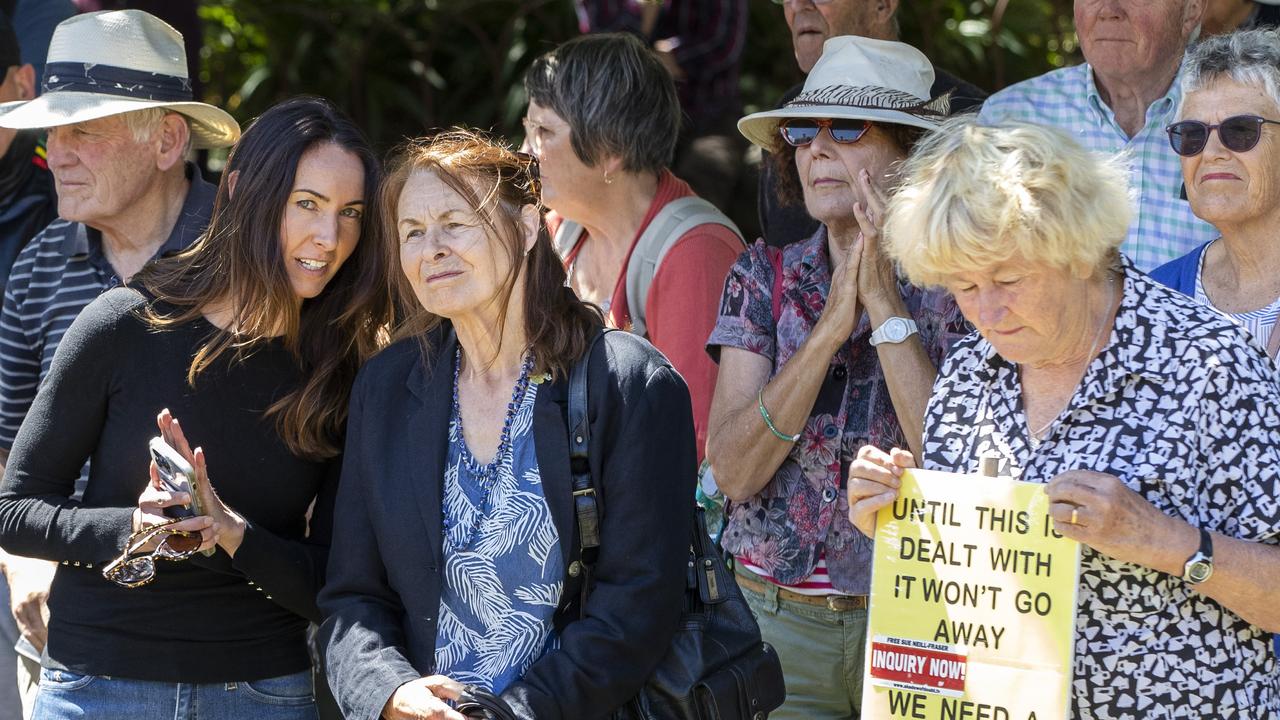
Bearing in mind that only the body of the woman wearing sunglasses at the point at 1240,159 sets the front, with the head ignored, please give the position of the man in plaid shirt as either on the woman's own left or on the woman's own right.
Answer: on the woman's own right

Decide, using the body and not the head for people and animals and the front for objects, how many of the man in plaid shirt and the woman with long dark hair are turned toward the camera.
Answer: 2

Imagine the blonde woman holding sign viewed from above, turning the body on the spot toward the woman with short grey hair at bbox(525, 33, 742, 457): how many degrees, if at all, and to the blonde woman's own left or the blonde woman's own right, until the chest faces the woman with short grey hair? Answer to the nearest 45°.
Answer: approximately 90° to the blonde woman's own right

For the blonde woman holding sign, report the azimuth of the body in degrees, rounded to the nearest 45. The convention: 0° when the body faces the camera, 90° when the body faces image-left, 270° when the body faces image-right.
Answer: approximately 45°

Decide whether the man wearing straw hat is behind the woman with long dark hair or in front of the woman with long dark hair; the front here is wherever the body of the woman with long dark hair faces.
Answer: behind

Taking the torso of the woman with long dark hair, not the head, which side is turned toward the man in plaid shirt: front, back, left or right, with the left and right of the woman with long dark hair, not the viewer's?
left

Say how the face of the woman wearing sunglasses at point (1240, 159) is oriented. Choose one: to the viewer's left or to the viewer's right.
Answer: to the viewer's left

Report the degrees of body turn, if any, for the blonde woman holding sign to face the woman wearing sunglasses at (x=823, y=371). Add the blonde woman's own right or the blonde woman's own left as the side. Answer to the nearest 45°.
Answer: approximately 90° to the blonde woman's own right

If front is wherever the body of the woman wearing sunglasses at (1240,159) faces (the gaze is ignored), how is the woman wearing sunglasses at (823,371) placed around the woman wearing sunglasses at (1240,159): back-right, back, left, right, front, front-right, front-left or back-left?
front-right
